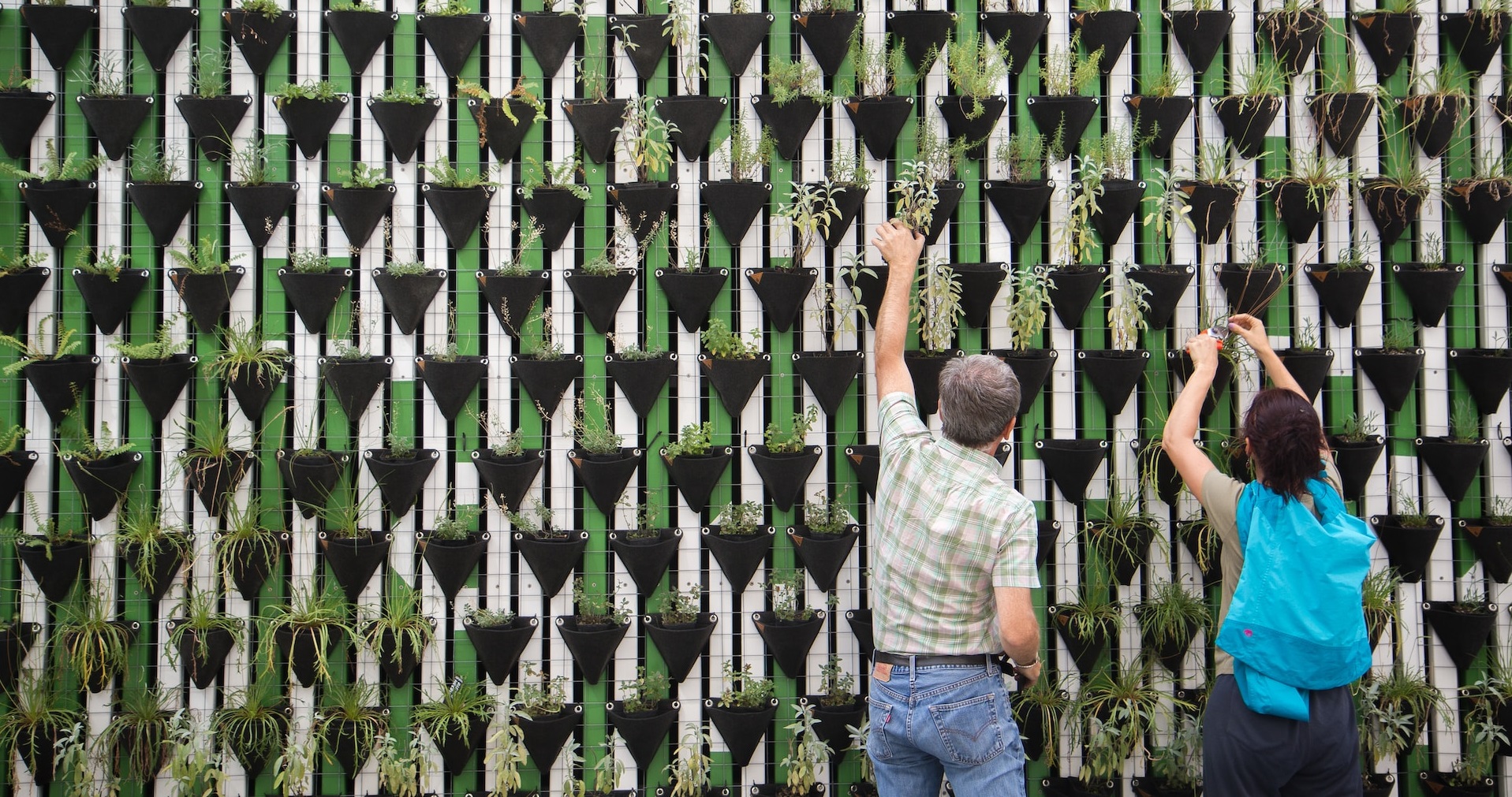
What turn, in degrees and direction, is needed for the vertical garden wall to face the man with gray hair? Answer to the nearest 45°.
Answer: approximately 45° to its left

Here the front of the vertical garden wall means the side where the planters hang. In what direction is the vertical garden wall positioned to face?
toward the camera

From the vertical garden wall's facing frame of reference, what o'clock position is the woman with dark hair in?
The woman with dark hair is roughly at 10 o'clock from the vertical garden wall.

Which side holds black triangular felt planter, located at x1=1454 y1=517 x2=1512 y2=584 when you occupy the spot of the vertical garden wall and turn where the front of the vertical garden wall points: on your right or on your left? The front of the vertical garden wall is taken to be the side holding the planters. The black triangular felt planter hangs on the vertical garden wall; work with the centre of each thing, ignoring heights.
on your left

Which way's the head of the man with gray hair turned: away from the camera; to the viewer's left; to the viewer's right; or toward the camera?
away from the camera
